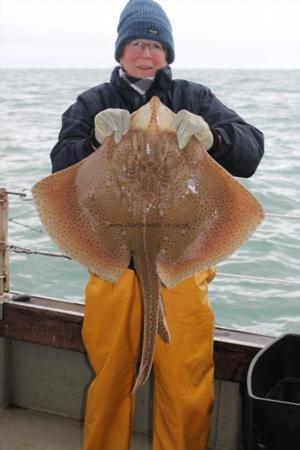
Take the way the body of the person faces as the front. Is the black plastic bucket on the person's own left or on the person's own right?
on the person's own left

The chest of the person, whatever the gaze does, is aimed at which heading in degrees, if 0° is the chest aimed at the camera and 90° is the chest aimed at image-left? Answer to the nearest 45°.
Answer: approximately 0°
